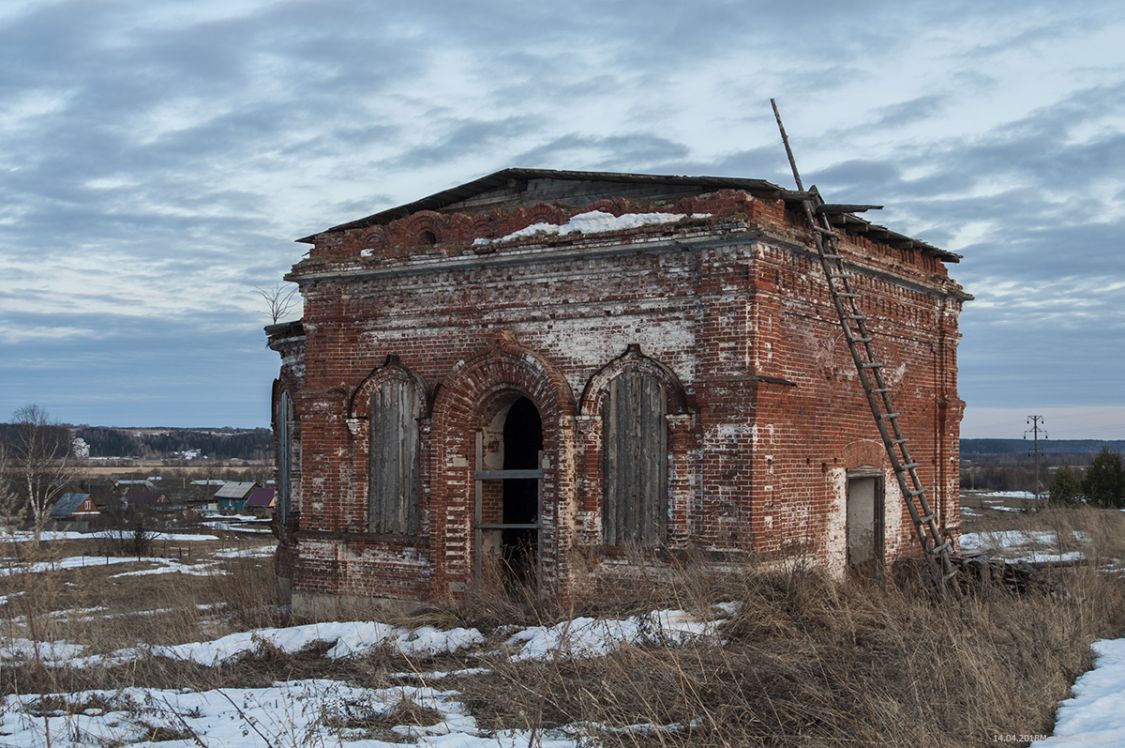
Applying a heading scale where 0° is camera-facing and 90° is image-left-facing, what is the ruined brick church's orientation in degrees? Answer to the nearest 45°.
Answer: approximately 45°
